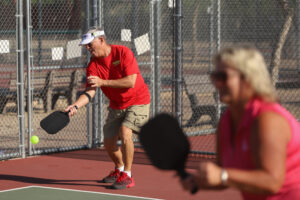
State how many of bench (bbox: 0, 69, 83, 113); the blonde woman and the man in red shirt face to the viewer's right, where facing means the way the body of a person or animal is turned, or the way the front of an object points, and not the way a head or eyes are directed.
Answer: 0

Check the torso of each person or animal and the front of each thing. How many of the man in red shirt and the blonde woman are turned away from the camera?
0

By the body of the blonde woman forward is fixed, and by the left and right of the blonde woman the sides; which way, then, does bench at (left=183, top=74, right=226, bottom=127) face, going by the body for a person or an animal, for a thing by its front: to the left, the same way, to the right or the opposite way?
to the left

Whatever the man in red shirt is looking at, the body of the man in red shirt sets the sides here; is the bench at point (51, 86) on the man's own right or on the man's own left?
on the man's own right

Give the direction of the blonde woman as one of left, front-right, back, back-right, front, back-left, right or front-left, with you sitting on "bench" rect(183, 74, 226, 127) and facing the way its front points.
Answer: front-right

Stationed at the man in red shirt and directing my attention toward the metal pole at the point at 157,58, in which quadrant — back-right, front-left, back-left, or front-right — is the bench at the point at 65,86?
front-left

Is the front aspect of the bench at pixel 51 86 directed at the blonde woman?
no

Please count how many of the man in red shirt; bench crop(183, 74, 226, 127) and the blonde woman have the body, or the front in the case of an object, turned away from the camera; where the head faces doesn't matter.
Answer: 0

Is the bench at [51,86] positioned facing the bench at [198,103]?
no

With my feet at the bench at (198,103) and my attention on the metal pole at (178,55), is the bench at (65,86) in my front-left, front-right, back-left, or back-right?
back-right

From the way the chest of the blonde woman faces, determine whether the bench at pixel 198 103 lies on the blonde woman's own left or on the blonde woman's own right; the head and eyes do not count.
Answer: on the blonde woman's own right

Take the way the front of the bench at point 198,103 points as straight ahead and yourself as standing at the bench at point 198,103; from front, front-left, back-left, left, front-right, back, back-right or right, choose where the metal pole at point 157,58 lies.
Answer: right
